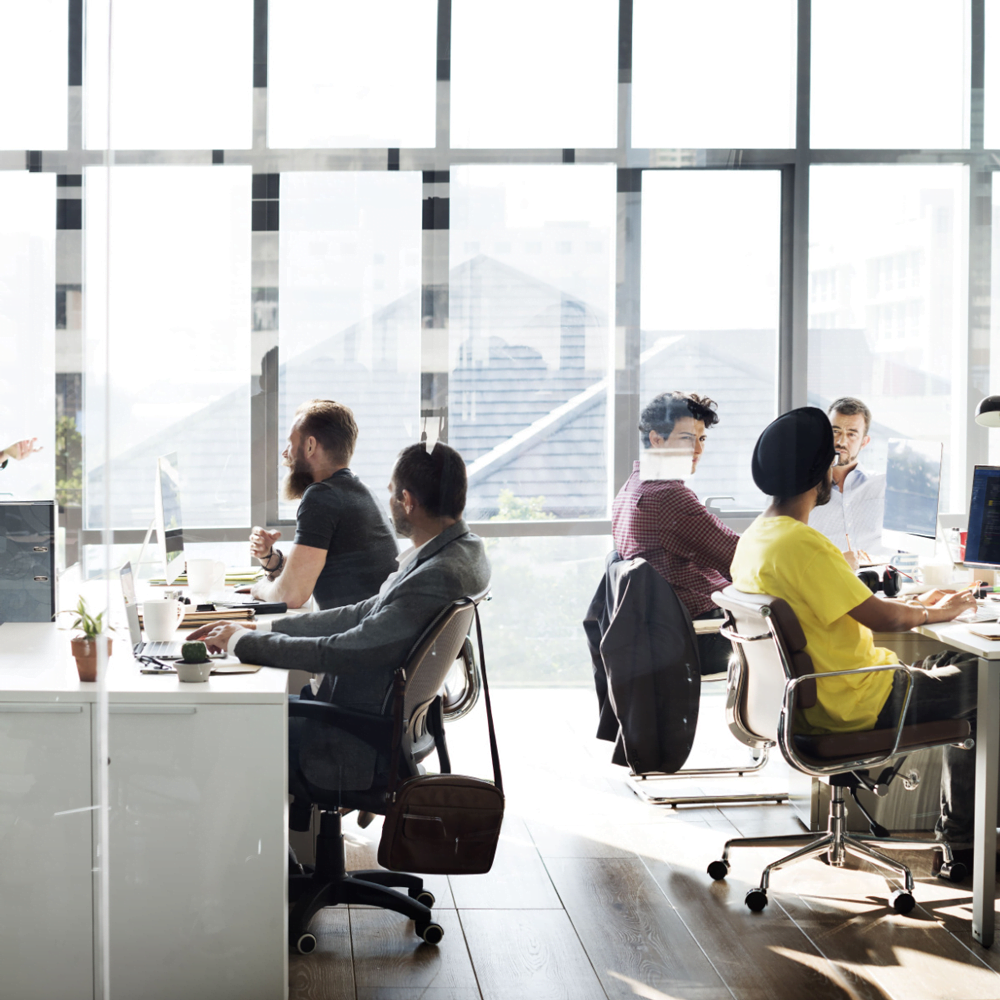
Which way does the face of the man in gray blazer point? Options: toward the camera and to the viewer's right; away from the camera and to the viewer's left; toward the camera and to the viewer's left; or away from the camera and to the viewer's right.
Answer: away from the camera and to the viewer's left

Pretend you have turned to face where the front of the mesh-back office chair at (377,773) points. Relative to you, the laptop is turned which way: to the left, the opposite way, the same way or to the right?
the opposite way

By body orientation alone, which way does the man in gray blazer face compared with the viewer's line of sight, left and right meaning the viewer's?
facing to the left of the viewer

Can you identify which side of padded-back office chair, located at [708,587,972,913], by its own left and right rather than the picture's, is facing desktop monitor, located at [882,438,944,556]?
left

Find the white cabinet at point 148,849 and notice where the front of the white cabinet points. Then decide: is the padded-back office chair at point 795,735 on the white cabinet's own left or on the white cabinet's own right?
on the white cabinet's own left

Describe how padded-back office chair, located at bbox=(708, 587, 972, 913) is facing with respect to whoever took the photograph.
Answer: facing to the right of the viewer

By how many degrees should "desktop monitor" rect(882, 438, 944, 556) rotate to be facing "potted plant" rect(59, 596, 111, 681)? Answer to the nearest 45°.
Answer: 0° — it already faces it

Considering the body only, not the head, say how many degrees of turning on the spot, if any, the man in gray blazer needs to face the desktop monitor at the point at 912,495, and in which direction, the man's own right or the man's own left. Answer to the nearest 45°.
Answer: approximately 135° to the man's own right
